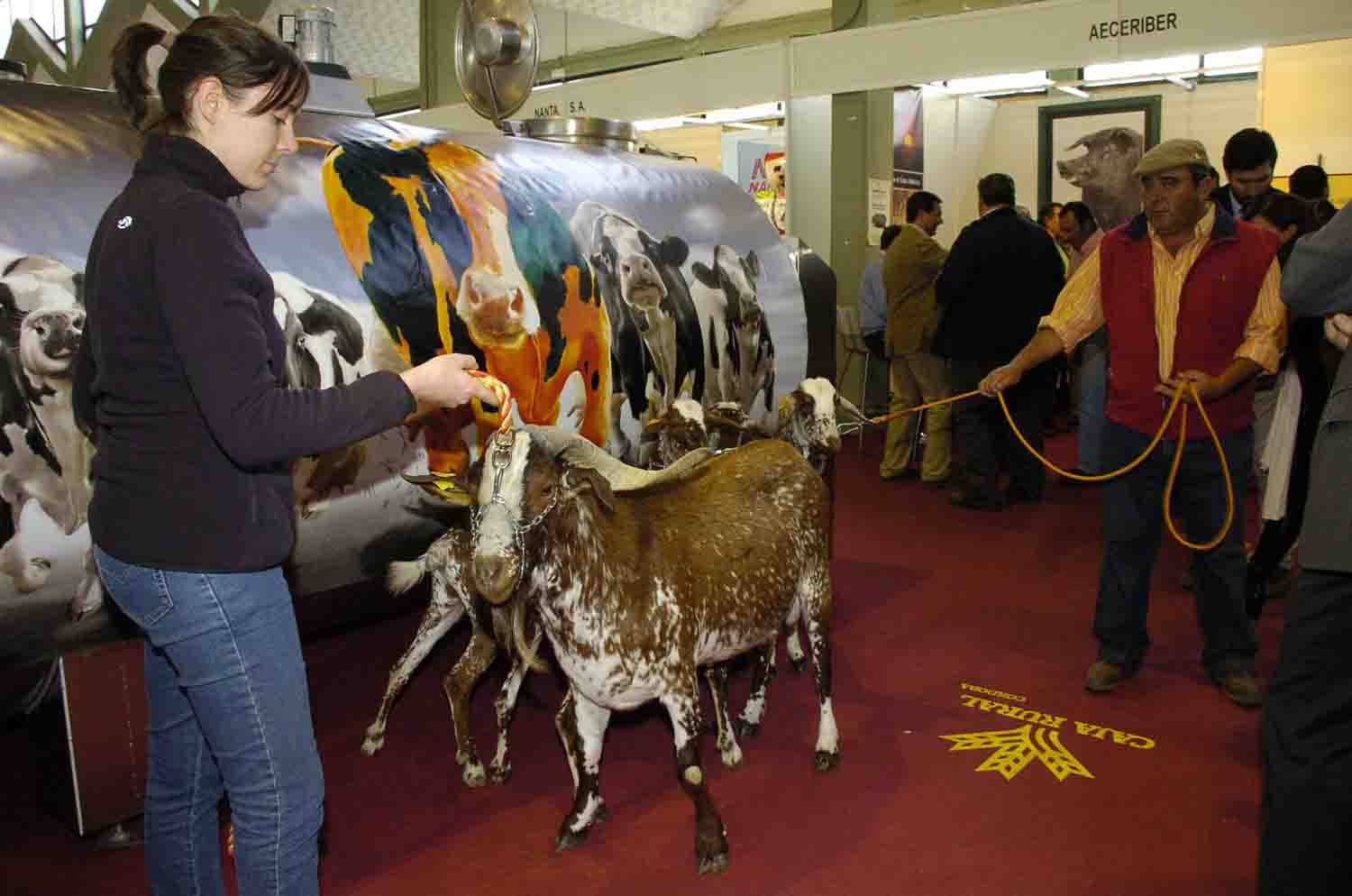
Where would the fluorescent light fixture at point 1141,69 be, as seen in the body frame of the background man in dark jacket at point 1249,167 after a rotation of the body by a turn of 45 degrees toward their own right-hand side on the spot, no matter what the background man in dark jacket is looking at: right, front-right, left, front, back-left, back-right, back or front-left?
back-right

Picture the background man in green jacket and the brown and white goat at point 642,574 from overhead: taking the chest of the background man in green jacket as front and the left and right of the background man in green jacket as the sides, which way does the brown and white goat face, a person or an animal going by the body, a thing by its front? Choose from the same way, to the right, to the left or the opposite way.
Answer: the opposite way

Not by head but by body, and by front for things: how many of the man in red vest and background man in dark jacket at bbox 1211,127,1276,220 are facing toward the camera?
2

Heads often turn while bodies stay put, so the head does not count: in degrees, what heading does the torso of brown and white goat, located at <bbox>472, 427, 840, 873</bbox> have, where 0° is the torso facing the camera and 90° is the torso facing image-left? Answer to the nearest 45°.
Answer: approximately 45°

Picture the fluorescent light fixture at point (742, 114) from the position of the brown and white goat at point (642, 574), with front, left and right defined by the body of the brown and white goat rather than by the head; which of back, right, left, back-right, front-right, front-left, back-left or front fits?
back-right

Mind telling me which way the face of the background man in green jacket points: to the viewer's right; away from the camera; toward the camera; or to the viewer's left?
to the viewer's right

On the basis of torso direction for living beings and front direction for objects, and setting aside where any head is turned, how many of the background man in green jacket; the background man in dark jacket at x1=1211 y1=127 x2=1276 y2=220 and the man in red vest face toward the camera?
2

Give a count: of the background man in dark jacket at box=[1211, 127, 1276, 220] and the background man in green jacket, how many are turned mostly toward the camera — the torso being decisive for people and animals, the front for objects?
1

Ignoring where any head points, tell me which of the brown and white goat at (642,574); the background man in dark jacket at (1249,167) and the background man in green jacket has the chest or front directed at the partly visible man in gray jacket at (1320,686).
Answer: the background man in dark jacket at (1249,167)

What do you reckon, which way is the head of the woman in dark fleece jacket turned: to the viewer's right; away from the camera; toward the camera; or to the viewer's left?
to the viewer's right
